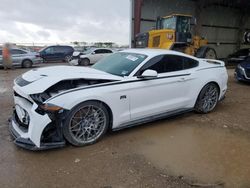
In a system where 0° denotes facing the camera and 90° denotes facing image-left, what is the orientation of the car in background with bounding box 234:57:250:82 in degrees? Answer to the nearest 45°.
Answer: approximately 45°

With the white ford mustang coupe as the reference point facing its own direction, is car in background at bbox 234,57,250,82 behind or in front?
behind

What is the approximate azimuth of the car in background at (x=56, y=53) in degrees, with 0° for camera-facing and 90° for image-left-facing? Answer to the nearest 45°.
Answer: approximately 90°

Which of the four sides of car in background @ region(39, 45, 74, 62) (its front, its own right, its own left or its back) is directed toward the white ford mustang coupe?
left

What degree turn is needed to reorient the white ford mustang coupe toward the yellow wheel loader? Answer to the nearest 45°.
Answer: approximately 135° to its right

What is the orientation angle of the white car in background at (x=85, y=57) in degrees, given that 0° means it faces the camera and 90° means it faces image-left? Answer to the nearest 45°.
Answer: approximately 45°

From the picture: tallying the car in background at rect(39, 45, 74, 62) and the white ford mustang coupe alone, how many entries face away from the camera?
0

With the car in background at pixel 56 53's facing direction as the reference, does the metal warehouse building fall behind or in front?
behind

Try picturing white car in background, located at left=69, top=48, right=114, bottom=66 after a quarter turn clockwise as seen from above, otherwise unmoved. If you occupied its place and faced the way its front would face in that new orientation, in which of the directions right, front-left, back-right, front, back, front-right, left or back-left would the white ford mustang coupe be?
back-left

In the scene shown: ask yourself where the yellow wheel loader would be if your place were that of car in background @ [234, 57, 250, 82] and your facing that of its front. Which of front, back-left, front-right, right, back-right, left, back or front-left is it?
right
